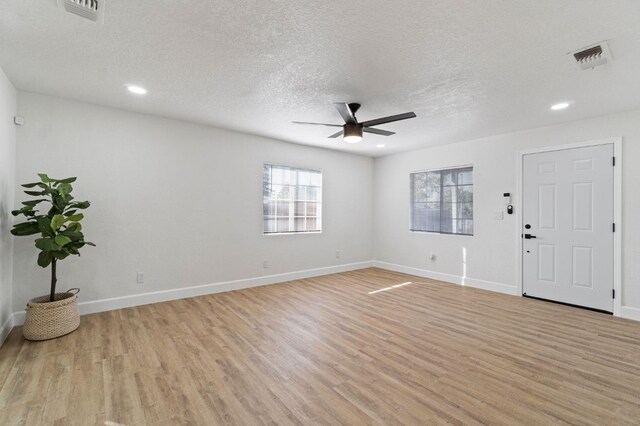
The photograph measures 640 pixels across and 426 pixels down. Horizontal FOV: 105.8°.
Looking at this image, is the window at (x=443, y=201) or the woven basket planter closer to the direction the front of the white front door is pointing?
the woven basket planter

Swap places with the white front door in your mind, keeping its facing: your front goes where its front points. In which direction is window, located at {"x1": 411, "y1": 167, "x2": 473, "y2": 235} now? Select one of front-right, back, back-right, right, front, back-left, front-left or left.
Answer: front-right

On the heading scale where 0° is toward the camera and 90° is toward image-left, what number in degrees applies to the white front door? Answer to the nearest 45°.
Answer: approximately 45°

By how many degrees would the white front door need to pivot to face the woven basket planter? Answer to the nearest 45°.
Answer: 0° — it already faces it

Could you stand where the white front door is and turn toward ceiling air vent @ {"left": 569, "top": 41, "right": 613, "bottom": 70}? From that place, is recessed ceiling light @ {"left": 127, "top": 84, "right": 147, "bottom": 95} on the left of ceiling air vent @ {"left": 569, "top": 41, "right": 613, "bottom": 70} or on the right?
right

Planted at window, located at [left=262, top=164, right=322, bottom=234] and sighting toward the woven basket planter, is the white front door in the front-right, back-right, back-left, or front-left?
back-left

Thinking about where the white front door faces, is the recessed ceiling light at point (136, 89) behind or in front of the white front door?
in front

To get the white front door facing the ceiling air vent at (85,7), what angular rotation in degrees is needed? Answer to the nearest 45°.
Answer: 0° — it already faces it

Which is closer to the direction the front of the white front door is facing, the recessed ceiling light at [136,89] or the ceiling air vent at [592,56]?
the recessed ceiling light

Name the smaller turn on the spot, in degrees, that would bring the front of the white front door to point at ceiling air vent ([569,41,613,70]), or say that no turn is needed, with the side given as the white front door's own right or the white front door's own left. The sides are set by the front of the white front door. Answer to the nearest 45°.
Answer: approximately 45° to the white front door's own left
